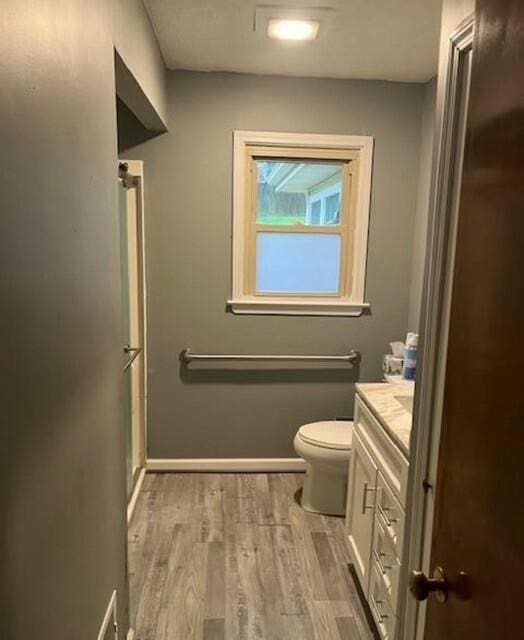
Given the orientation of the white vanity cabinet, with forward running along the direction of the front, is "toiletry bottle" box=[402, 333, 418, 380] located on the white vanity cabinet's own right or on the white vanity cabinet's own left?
on the white vanity cabinet's own right

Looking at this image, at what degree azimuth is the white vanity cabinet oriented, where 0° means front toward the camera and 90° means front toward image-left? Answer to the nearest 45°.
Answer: approximately 90°

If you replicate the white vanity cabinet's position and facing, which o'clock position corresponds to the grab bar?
The grab bar is roughly at 2 o'clock from the white vanity cabinet.

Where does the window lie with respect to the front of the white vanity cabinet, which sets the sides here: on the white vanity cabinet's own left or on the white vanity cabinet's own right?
on the white vanity cabinet's own right

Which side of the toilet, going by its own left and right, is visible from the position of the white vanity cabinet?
left

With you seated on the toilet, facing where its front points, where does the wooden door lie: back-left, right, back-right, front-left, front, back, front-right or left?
left
